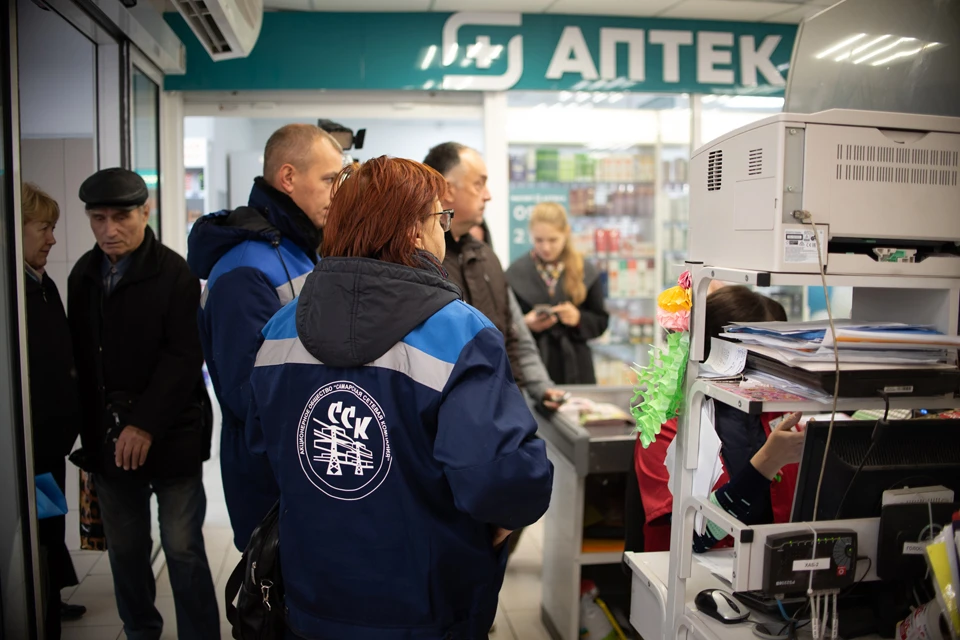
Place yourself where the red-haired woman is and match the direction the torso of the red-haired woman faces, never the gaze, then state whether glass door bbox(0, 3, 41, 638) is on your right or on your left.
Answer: on your left

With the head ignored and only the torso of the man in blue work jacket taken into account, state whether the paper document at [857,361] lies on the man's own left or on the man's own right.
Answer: on the man's own right

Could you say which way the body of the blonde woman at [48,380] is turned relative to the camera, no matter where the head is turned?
to the viewer's right

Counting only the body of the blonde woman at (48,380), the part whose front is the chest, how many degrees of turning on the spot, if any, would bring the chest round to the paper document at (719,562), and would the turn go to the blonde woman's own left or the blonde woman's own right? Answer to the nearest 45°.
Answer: approximately 45° to the blonde woman's own right

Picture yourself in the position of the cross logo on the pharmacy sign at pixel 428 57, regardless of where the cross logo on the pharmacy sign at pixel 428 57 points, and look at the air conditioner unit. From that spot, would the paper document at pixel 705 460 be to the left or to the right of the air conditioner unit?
left

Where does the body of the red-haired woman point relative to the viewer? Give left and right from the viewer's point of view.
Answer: facing away from the viewer and to the right of the viewer

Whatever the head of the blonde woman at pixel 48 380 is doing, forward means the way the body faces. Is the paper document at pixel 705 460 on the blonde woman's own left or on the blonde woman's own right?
on the blonde woman's own right

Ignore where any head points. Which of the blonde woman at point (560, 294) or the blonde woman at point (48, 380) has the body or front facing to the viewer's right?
the blonde woman at point (48, 380)

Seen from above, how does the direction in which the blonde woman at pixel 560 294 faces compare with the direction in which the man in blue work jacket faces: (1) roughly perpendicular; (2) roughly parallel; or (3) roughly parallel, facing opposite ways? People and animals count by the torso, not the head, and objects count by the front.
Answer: roughly perpendicular

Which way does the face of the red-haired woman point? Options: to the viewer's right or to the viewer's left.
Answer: to the viewer's right
